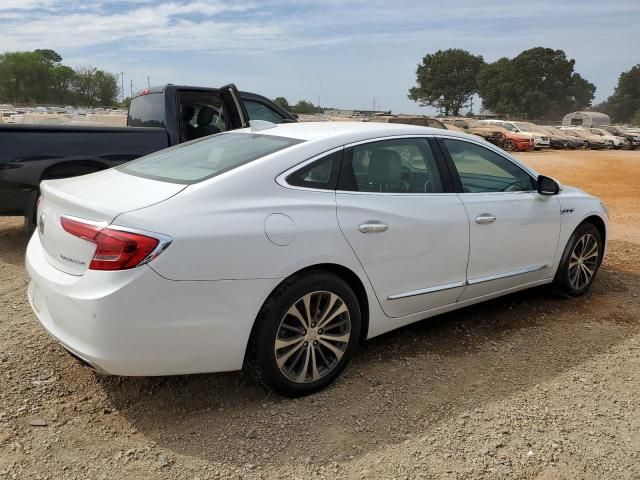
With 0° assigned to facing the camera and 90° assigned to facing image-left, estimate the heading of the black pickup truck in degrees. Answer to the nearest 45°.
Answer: approximately 225°

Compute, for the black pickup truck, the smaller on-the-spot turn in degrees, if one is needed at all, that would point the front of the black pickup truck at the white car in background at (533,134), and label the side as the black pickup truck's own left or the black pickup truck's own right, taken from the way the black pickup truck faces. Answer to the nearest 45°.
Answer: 0° — it already faces it

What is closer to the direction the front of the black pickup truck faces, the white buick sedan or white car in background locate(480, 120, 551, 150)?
the white car in background

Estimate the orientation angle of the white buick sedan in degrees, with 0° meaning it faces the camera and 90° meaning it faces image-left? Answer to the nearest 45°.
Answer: approximately 225°

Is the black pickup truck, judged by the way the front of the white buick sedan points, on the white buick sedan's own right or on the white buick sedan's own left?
on the white buick sedan's own left

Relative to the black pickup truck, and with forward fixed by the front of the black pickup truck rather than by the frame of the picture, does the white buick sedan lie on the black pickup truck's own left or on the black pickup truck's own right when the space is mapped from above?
on the black pickup truck's own right
